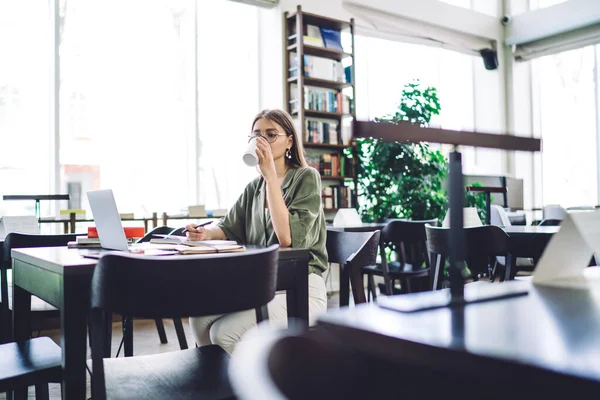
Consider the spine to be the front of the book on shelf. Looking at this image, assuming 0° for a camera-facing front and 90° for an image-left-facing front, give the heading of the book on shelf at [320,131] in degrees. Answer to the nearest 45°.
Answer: approximately 0°

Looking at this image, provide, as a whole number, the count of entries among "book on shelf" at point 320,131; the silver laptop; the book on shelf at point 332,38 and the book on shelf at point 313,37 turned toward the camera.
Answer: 3

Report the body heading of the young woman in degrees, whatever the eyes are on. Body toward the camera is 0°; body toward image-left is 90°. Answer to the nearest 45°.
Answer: approximately 45°

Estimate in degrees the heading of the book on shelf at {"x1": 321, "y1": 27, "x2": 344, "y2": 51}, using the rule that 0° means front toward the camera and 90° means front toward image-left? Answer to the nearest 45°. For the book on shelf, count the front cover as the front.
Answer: approximately 0°

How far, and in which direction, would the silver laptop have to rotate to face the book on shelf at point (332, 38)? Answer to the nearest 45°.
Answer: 0° — it already faces it

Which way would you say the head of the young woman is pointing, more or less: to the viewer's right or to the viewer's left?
to the viewer's left
